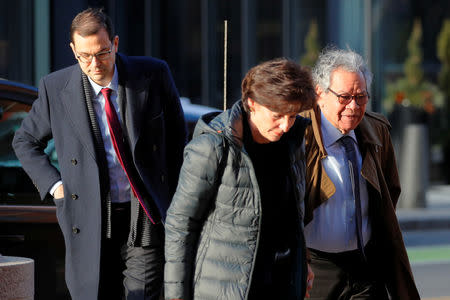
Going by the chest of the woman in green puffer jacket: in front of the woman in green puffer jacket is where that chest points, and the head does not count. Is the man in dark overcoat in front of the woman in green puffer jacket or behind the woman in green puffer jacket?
behind

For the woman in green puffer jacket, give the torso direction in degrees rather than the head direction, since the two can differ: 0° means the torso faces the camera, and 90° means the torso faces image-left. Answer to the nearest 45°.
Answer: approximately 315°

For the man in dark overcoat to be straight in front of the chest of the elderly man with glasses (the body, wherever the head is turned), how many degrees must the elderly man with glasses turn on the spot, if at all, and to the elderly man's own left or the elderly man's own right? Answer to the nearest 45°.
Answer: approximately 135° to the elderly man's own right

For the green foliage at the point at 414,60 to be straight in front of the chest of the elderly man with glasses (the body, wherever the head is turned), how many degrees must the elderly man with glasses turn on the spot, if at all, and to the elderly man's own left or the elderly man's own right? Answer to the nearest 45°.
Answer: approximately 135° to the elderly man's own left

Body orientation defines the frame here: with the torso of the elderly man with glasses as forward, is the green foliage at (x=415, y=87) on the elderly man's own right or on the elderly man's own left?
on the elderly man's own left

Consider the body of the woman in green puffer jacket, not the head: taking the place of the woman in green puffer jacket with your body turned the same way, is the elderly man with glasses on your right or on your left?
on your left

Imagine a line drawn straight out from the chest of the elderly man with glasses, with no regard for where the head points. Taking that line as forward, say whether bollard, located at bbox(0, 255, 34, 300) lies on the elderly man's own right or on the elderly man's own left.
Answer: on the elderly man's own right

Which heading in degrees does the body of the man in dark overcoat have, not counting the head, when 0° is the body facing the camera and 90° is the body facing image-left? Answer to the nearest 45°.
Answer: approximately 0°
